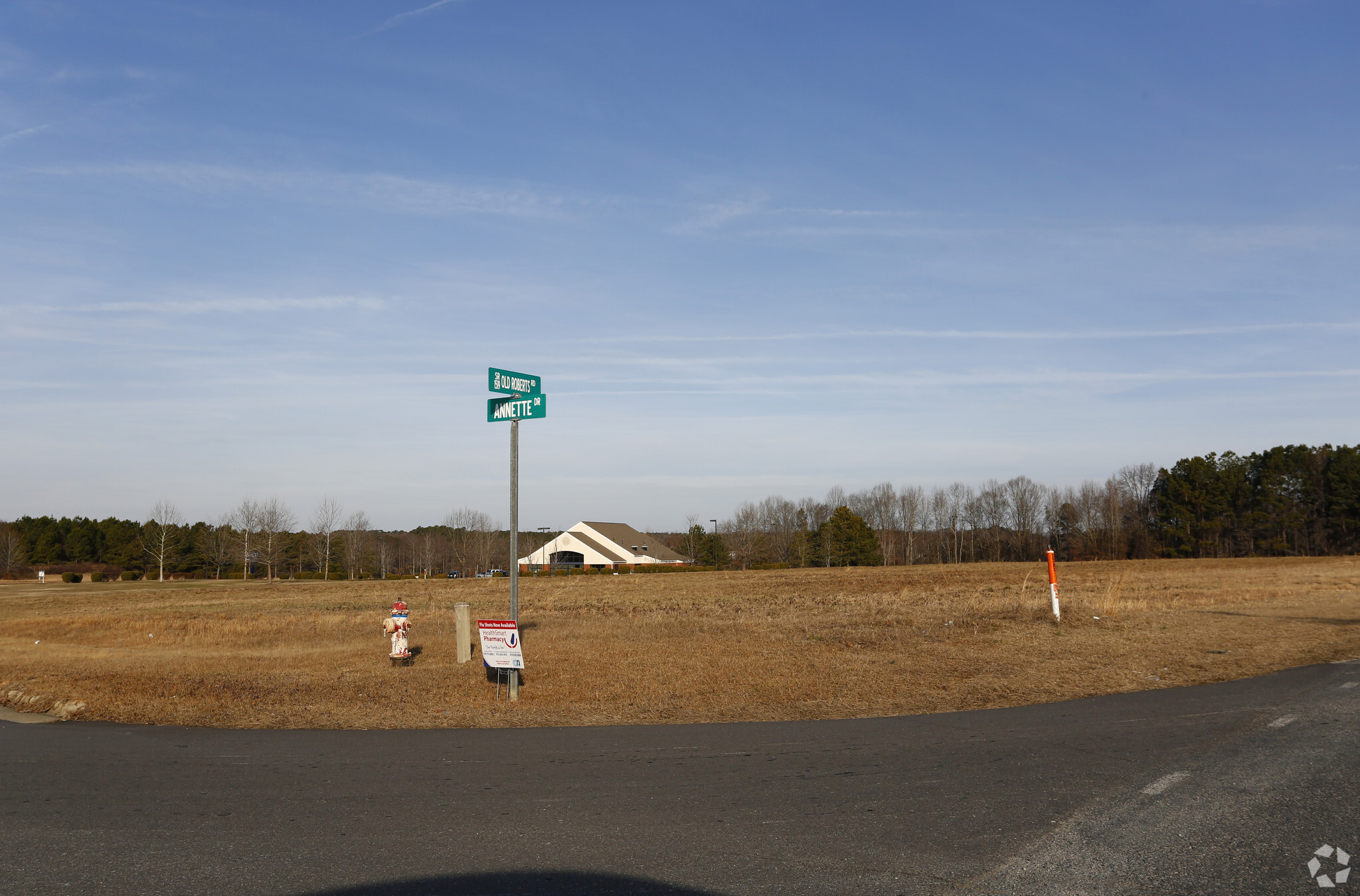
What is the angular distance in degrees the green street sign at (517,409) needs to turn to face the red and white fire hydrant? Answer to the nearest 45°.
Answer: approximately 90° to its right

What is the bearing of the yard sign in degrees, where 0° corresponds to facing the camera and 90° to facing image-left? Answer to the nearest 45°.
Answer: approximately 0°

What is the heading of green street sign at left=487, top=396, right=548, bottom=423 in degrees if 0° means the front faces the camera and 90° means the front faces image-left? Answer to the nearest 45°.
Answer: approximately 45°

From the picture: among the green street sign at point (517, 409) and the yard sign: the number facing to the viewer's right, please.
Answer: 0

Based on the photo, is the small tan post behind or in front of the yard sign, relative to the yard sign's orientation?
behind
